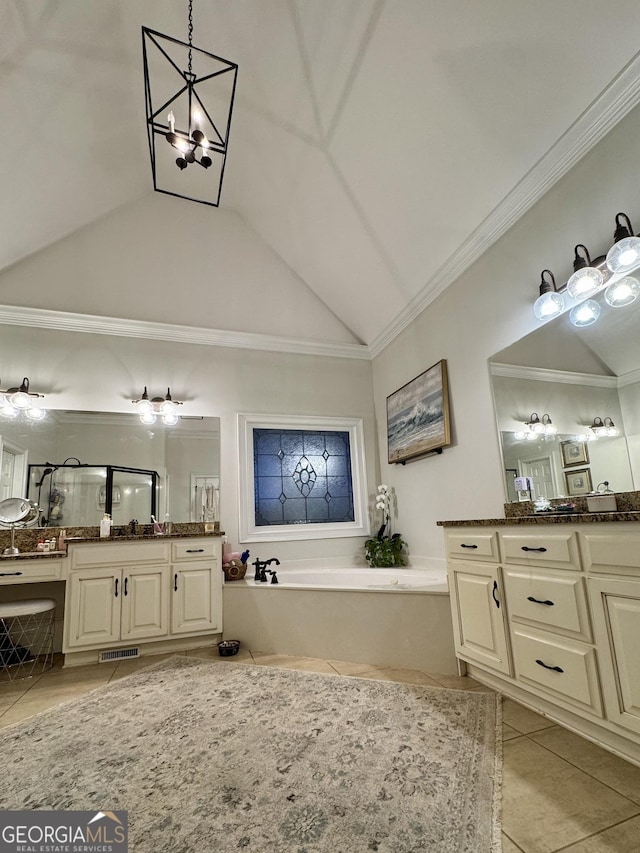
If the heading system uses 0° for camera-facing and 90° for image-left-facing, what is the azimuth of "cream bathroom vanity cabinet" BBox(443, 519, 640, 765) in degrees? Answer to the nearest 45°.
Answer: approximately 45°

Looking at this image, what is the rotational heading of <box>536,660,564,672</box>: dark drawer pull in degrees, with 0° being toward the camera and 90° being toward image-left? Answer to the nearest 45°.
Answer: approximately 45°

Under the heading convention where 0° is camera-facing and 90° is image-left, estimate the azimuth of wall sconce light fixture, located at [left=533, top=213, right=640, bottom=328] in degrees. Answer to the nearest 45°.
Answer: approximately 45°

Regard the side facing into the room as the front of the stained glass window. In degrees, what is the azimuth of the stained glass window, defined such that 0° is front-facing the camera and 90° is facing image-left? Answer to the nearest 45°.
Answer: approximately 0°

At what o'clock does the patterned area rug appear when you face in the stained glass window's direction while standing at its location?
The patterned area rug is roughly at 12 o'clock from the stained glass window.

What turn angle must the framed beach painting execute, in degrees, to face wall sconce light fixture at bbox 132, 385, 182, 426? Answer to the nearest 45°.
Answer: approximately 45° to its right

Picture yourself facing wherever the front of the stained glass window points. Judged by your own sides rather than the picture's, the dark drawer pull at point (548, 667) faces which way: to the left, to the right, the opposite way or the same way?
to the right

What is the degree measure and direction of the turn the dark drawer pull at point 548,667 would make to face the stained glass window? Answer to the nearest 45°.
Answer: approximately 90° to its right

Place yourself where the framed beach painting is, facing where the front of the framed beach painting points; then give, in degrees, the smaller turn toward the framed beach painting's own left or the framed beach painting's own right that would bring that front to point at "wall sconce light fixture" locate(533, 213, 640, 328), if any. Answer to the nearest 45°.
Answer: approximately 90° to the framed beach painting's own left
